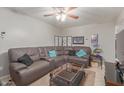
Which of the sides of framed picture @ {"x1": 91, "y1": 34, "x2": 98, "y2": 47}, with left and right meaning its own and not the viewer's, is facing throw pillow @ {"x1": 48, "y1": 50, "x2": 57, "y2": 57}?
right

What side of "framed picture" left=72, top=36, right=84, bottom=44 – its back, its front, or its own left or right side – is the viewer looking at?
front

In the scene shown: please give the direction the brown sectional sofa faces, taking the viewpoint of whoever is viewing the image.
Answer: facing the viewer and to the right of the viewer

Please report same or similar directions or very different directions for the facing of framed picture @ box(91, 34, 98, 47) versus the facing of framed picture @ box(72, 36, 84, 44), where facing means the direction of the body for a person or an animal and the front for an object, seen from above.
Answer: same or similar directions

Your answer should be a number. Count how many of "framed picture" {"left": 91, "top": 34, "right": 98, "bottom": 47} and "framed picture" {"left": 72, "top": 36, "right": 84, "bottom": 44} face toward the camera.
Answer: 2

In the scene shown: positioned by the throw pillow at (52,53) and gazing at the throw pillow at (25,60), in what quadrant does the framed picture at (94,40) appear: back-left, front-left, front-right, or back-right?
back-left

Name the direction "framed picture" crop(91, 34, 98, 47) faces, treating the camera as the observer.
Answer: facing the viewer
